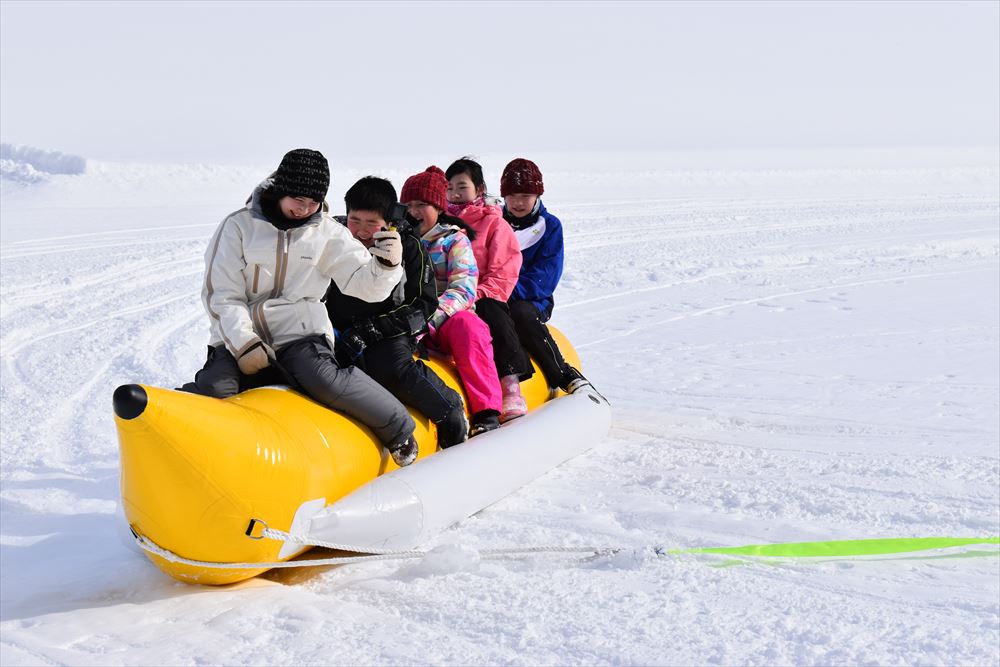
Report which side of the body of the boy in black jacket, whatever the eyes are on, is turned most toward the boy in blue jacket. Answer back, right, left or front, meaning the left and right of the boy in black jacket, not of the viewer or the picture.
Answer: back

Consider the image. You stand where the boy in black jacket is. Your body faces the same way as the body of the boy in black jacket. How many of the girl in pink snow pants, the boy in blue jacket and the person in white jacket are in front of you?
1

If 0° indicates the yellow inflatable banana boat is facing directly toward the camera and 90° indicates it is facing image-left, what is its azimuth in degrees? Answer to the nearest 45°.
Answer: approximately 45°

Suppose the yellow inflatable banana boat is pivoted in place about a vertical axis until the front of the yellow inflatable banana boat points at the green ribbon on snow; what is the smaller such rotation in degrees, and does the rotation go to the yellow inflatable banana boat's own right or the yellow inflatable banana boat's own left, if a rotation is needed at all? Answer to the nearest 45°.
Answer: approximately 135° to the yellow inflatable banana boat's own left

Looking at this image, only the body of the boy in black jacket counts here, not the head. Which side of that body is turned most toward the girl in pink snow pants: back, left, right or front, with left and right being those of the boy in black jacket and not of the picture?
back

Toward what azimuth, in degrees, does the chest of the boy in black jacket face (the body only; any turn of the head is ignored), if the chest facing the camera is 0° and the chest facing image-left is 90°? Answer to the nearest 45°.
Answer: approximately 45°

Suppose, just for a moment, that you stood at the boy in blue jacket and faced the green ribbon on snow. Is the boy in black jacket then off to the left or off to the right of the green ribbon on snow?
right

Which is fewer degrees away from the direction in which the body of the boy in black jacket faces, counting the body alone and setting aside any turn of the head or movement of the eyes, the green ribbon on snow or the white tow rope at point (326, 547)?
the white tow rope
